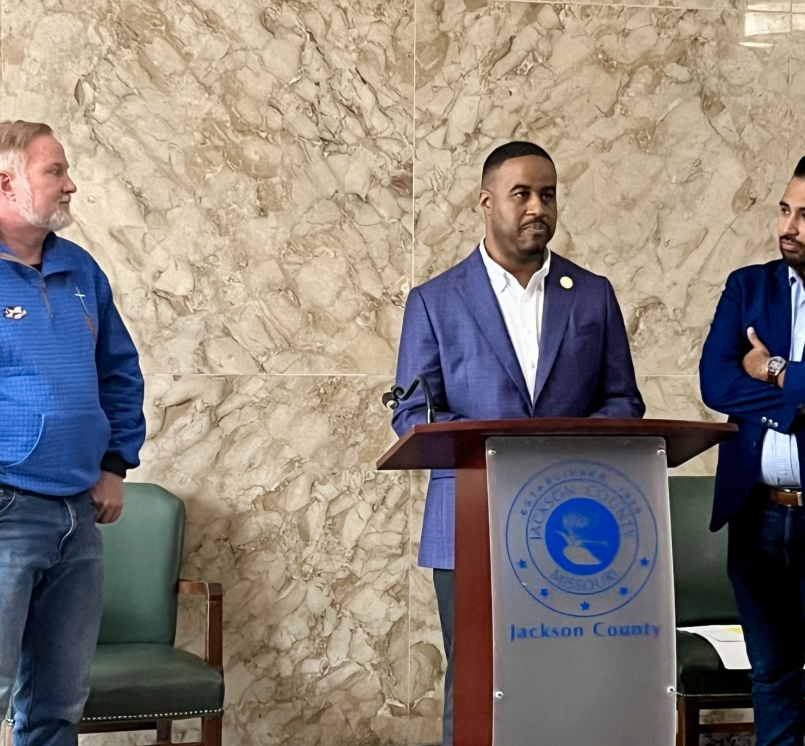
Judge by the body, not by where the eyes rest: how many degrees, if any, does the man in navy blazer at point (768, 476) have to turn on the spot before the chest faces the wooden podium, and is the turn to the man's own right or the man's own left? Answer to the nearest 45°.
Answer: approximately 45° to the man's own right

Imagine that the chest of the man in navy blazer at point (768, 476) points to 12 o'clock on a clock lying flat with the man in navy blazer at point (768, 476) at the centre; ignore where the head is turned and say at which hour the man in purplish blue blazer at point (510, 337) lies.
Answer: the man in purplish blue blazer at point (510, 337) is roughly at 2 o'clock from the man in navy blazer at point (768, 476).

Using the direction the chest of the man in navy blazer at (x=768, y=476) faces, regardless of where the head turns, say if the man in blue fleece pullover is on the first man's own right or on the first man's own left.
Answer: on the first man's own right

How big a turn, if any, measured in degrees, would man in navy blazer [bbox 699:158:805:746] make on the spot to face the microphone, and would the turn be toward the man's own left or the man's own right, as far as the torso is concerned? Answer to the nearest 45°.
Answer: approximately 45° to the man's own right

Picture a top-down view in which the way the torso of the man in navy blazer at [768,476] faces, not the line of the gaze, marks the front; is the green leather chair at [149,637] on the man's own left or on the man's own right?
on the man's own right

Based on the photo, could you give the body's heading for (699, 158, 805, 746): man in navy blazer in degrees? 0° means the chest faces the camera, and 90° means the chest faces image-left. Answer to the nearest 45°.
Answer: approximately 0°

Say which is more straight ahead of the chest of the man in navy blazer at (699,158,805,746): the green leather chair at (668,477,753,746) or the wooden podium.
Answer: the wooden podium

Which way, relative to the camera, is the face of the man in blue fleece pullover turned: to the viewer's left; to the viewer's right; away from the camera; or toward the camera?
to the viewer's right

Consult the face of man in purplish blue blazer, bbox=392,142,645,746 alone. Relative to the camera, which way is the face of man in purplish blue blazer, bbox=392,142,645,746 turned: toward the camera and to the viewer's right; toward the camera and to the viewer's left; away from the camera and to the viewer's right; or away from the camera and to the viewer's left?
toward the camera and to the viewer's right

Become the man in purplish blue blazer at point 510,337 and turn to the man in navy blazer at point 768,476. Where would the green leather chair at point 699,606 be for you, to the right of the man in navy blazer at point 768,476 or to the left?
left
